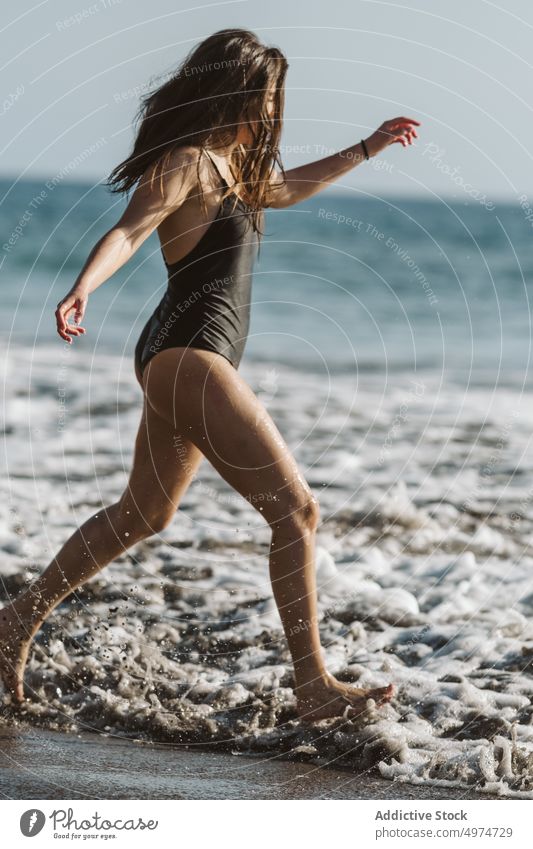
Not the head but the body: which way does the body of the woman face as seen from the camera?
to the viewer's right
